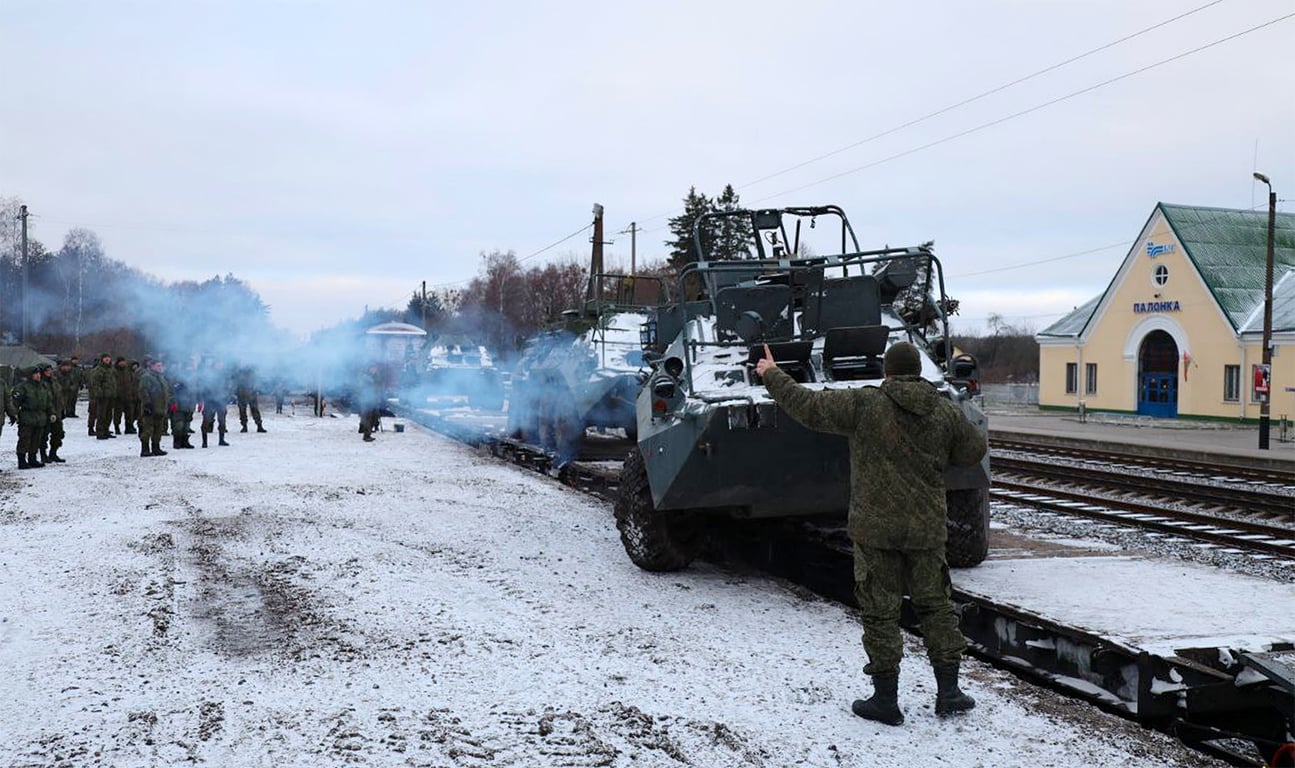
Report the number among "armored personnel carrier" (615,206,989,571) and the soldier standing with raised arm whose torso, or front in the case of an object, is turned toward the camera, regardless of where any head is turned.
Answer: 1

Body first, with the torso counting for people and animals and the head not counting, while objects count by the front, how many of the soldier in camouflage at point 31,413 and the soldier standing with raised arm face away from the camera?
1

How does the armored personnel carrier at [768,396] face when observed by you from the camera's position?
facing the viewer

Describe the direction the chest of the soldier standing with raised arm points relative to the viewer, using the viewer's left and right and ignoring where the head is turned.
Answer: facing away from the viewer

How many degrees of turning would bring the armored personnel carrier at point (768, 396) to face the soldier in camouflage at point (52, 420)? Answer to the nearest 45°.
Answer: approximately 135° to its right

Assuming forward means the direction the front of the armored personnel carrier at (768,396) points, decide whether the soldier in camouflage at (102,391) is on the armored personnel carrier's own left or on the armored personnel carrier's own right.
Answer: on the armored personnel carrier's own right

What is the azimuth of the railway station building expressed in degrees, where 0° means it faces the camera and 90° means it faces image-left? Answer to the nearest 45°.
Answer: approximately 45°

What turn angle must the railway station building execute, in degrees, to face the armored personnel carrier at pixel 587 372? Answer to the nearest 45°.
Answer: approximately 45° to its left

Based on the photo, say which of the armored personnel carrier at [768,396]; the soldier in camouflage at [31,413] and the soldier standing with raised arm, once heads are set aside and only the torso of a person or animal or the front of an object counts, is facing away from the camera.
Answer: the soldier standing with raised arm

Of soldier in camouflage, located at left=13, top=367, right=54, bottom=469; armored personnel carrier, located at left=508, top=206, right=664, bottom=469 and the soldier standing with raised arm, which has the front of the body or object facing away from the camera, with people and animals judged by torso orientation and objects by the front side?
the soldier standing with raised arm

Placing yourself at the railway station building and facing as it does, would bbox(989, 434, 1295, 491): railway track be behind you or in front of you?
in front

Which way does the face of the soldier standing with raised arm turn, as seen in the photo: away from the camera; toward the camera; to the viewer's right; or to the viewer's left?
away from the camera

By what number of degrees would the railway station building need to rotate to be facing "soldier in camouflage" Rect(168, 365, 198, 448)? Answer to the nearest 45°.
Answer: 0° — it already faces them

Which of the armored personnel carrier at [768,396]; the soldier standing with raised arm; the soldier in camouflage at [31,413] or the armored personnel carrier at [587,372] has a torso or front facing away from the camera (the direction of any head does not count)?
the soldier standing with raised arm

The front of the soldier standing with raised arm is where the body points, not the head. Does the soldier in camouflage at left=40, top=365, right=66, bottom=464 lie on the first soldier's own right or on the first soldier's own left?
on the first soldier's own left
